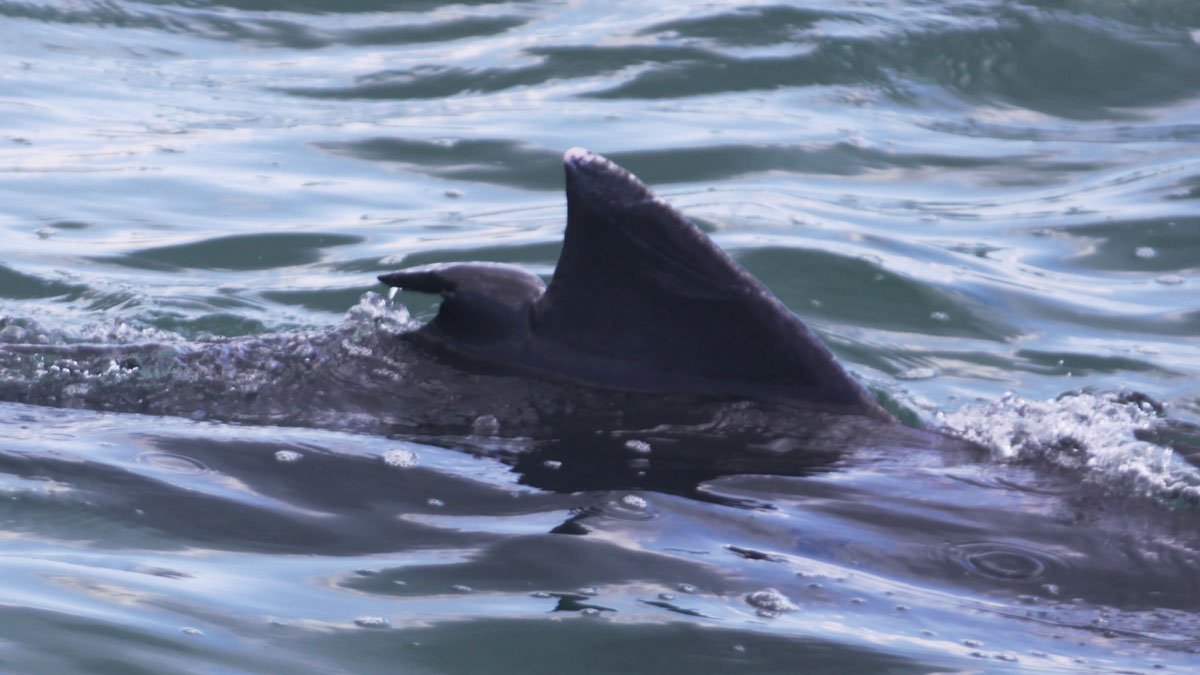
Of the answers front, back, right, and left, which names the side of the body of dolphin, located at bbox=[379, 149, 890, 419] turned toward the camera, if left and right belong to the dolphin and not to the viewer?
right

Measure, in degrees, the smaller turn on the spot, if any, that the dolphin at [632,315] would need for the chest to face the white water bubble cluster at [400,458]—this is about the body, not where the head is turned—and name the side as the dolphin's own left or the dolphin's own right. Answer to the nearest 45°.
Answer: approximately 135° to the dolphin's own right

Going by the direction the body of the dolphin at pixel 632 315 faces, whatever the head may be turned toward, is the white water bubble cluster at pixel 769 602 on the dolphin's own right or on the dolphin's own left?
on the dolphin's own right
